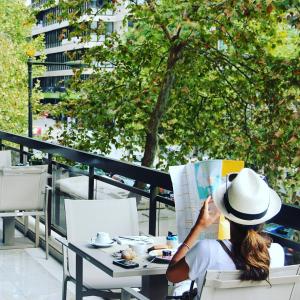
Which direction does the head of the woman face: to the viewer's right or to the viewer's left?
to the viewer's left

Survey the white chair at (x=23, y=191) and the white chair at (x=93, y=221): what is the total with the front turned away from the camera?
1

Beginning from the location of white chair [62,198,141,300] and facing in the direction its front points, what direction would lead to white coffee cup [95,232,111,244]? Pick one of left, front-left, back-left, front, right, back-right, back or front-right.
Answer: front-right

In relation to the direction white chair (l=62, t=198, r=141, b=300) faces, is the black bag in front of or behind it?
in front

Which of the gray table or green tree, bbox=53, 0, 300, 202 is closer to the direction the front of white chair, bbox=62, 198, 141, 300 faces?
the gray table

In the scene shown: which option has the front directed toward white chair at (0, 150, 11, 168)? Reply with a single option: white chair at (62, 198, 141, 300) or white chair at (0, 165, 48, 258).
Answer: white chair at (0, 165, 48, 258)

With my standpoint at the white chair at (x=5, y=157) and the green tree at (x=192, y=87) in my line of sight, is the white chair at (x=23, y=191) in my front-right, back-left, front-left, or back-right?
back-right

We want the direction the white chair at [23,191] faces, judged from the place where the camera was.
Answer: facing away from the viewer

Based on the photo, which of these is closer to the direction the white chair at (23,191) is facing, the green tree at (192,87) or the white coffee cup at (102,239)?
the green tree
